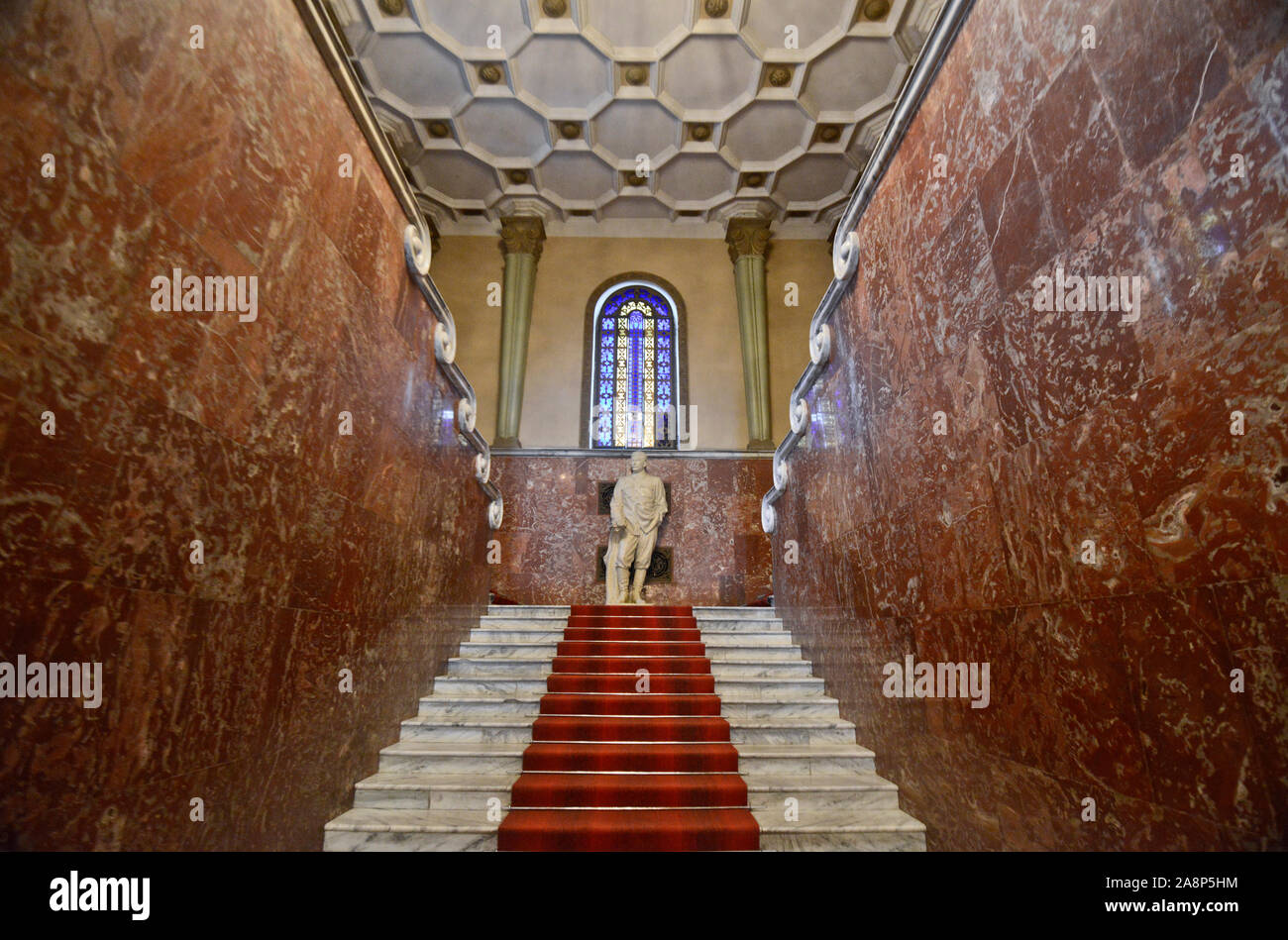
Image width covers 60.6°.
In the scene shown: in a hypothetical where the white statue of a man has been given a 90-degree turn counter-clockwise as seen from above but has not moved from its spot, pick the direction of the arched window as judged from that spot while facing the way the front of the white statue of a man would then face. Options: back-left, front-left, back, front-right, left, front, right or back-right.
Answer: left

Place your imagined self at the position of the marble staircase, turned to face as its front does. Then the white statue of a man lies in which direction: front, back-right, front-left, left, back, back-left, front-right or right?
back

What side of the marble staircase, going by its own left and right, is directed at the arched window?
back

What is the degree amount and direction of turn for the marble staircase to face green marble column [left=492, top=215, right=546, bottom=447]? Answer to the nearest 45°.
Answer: approximately 180°

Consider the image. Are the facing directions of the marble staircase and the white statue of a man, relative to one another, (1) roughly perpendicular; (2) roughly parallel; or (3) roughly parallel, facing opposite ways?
roughly parallel

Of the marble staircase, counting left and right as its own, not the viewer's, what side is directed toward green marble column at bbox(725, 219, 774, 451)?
back

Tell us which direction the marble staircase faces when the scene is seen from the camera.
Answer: facing the viewer

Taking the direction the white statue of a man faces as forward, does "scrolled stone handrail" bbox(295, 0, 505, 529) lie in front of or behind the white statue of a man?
in front

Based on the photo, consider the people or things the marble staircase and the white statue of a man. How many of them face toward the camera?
2
